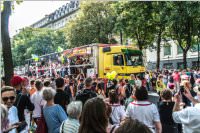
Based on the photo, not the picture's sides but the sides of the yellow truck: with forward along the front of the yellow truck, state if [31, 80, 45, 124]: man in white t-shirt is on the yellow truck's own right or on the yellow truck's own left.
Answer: on the yellow truck's own right

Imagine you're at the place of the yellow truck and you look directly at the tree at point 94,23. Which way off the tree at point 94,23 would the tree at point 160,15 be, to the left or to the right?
right

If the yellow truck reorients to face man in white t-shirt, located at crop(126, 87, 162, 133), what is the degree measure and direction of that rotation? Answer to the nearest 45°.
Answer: approximately 45° to its right

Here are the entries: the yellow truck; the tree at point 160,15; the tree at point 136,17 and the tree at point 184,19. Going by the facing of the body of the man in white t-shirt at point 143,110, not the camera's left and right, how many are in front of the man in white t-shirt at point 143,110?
4

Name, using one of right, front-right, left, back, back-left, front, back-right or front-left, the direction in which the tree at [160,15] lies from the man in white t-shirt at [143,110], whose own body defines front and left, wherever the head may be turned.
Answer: front

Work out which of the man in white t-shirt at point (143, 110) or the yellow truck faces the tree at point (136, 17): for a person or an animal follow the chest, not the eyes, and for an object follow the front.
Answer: the man in white t-shirt

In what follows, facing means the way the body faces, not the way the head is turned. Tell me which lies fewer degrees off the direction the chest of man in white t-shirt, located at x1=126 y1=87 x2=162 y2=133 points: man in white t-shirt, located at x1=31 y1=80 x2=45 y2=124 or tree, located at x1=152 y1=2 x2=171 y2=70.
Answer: the tree

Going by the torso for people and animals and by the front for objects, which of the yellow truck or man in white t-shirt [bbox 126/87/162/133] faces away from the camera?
the man in white t-shirt

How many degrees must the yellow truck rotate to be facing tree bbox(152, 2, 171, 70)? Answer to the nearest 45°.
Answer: approximately 90° to its left

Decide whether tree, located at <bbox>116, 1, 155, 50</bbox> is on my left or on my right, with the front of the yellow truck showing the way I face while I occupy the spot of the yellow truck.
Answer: on my left

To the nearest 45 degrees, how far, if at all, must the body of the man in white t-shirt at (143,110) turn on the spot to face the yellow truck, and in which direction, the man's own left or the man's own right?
0° — they already face it

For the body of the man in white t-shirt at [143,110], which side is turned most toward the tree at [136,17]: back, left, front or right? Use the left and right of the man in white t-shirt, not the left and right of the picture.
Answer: front

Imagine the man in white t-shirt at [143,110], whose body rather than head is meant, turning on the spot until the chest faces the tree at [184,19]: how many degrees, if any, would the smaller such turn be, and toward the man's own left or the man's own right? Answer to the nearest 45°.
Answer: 0° — they already face it

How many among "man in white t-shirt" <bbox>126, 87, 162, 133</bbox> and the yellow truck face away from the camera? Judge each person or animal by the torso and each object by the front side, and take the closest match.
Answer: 1

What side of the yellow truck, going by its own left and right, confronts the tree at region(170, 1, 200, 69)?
left

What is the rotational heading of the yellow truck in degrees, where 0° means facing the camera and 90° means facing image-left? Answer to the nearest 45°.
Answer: approximately 315°

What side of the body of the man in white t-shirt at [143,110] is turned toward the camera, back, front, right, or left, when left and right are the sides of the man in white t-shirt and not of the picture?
back
